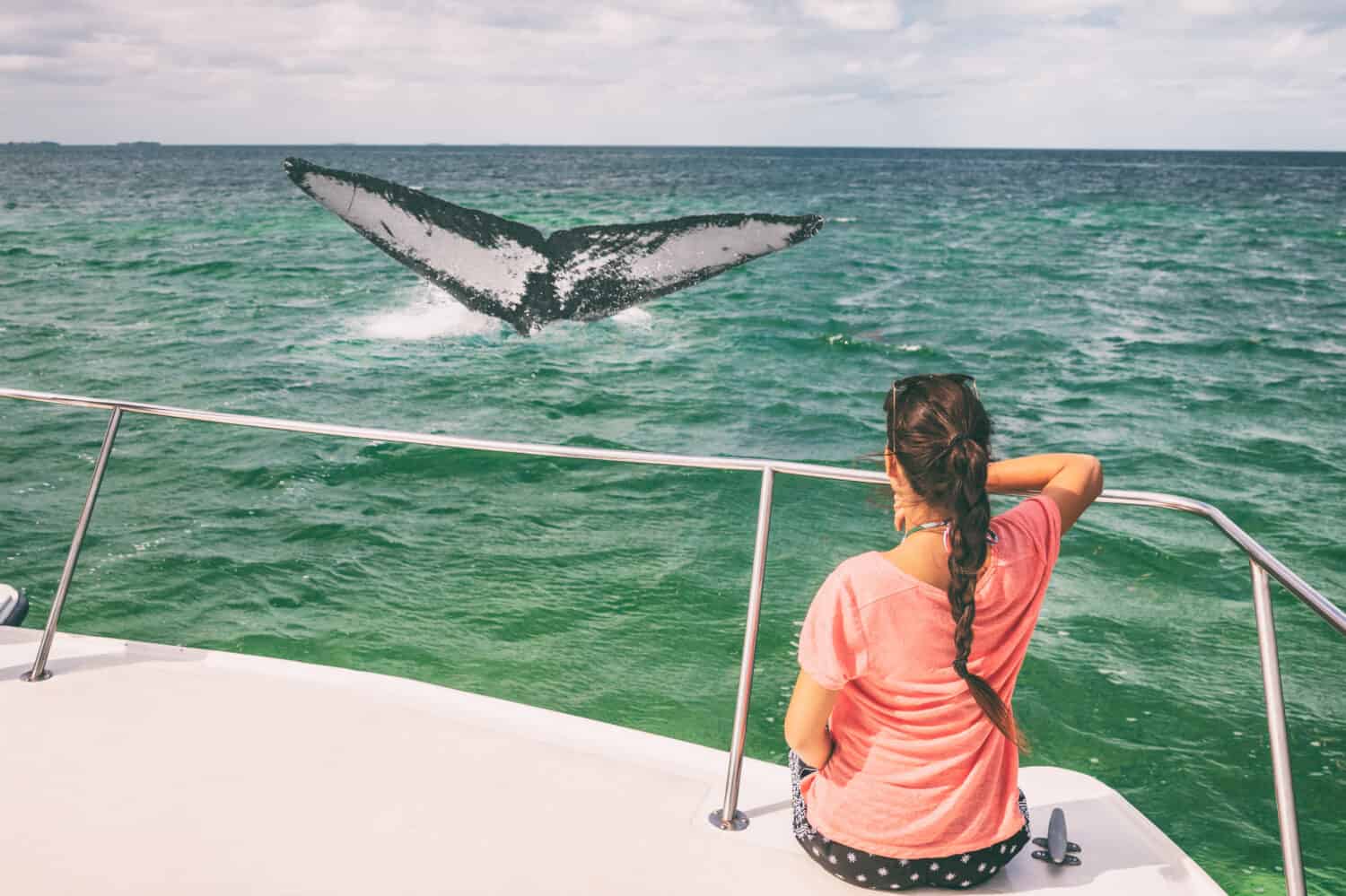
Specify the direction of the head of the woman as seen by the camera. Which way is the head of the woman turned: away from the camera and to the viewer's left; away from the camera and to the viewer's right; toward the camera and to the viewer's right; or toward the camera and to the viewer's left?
away from the camera and to the viewer's left

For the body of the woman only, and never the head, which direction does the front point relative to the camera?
away from the camera
